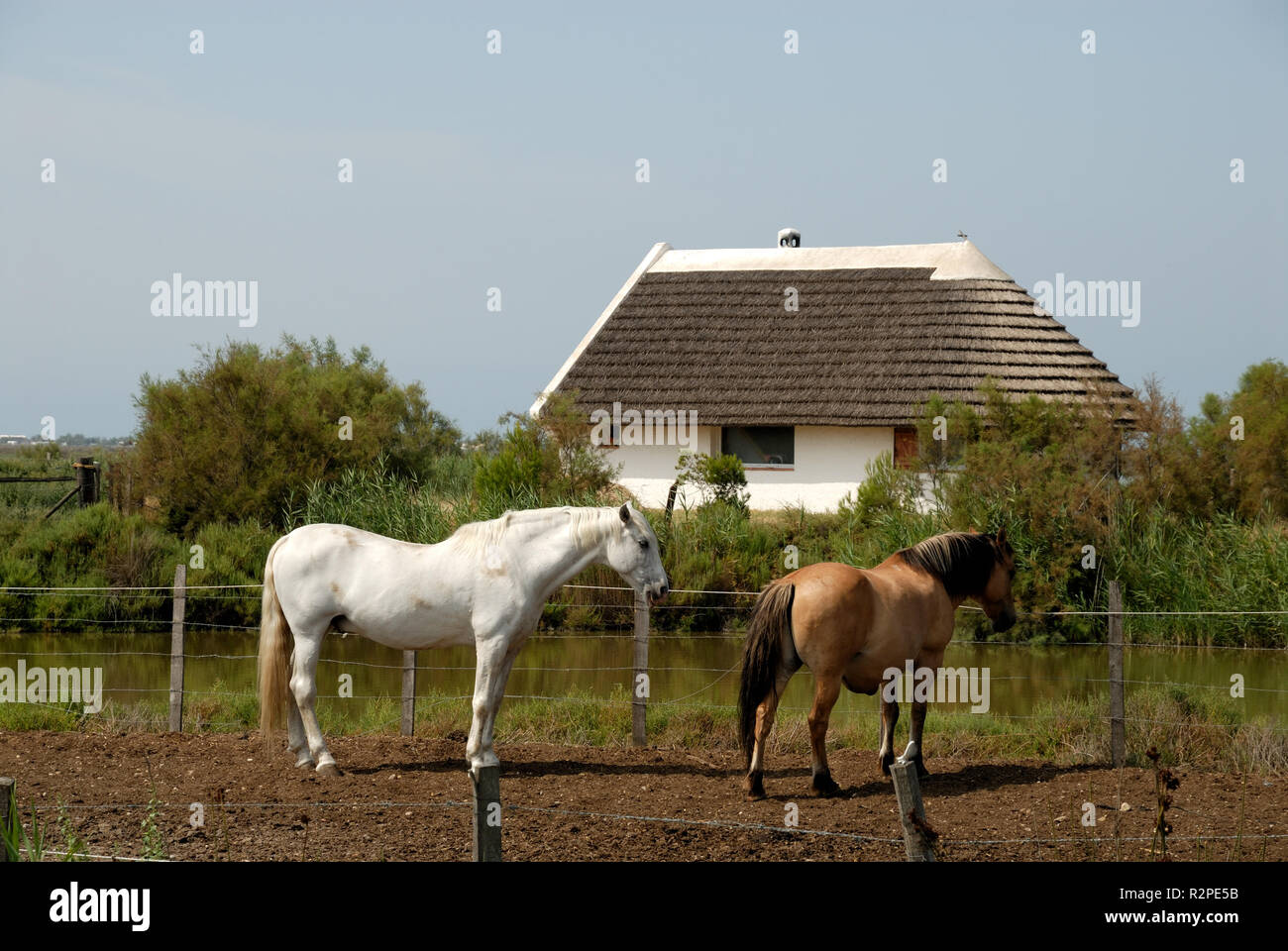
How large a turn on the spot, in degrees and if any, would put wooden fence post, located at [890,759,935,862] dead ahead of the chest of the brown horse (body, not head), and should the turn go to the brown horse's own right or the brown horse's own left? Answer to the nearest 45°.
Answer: approximately 135° to the brown horse's own right

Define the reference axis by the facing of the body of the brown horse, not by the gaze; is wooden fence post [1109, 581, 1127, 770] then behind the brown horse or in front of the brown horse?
in front

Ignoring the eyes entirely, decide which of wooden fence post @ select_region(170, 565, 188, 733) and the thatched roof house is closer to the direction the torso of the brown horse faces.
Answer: the thatched roof house

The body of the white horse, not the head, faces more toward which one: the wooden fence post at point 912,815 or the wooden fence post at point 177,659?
the wooden fence post at point 912,815

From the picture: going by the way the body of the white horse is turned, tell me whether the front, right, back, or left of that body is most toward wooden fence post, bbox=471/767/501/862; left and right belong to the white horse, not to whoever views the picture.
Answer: right

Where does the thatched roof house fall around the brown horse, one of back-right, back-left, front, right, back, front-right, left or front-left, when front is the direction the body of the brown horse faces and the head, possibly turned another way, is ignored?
front-left

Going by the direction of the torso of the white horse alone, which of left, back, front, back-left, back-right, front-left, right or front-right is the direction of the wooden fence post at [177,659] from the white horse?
back-left

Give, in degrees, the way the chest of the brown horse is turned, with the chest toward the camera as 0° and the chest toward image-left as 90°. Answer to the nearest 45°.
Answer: approximately 225°

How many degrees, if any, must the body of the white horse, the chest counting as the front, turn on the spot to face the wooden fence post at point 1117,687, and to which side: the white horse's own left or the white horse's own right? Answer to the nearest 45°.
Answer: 0° — it already faces it

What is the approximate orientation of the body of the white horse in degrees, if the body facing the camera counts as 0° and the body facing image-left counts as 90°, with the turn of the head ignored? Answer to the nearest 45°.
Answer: approximately 270°
